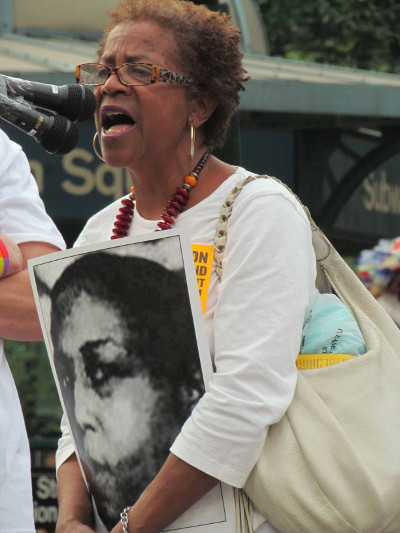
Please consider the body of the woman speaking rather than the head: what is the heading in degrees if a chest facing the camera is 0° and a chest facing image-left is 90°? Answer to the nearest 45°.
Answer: approximately 45°
